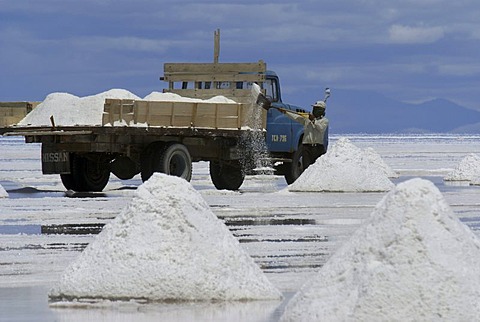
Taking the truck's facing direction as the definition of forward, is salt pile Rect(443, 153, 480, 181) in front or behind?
in front

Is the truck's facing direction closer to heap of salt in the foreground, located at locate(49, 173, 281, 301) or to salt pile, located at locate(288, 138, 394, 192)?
the salt pile

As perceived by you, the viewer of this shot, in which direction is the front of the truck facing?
facing away from the viewer and to the right of the viewer

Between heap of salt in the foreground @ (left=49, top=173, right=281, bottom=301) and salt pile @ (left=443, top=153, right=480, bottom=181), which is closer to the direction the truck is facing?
the salt pile

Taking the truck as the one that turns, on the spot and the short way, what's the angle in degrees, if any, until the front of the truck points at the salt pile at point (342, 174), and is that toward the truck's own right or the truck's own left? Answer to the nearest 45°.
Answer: approximately 45° to the truck's own right
